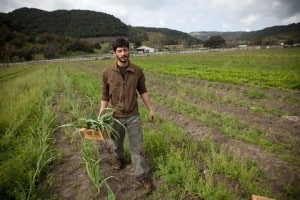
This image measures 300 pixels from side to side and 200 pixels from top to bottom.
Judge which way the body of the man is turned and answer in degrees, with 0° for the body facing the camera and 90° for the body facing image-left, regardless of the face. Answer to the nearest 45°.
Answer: approximately 0°
